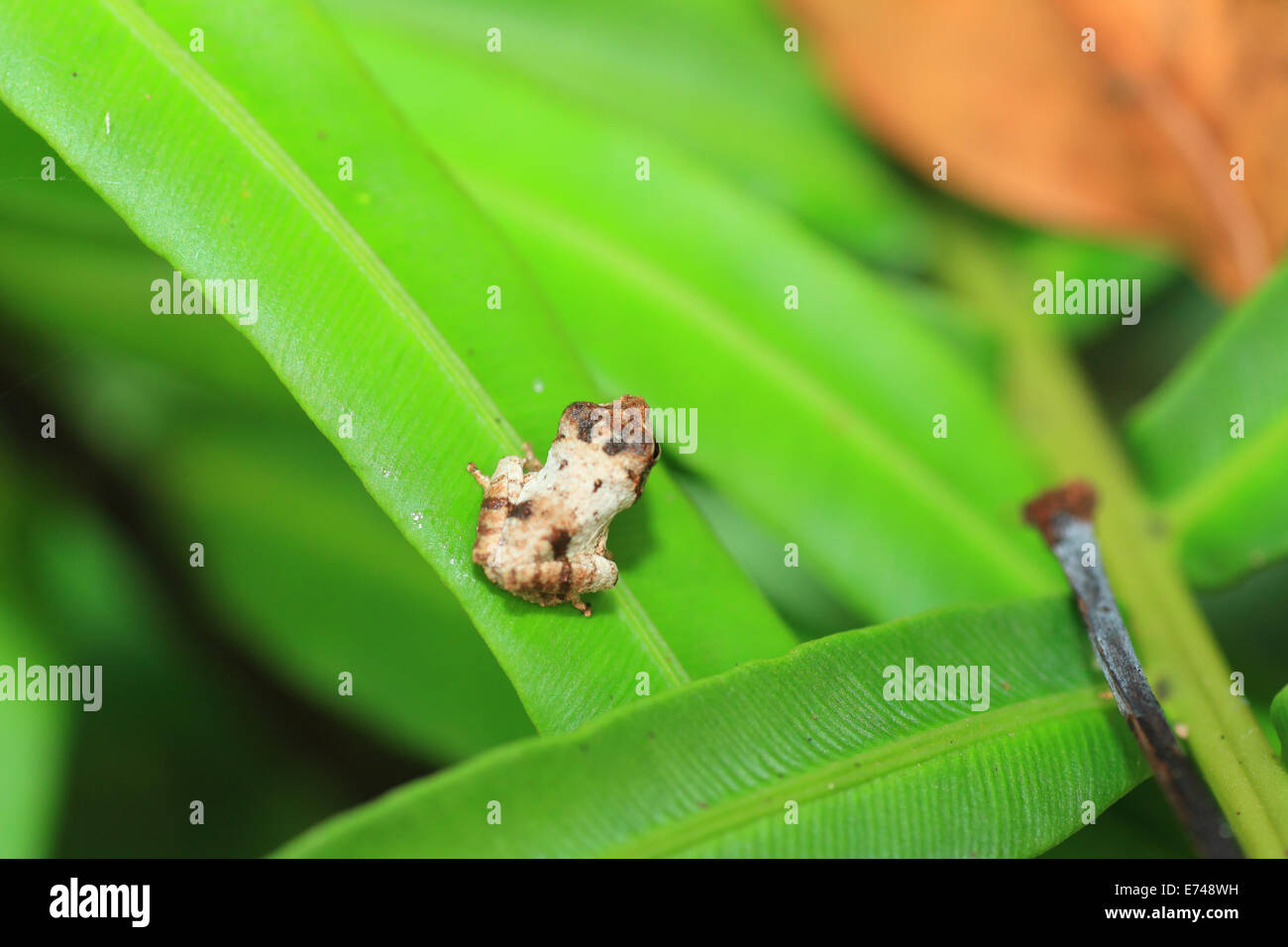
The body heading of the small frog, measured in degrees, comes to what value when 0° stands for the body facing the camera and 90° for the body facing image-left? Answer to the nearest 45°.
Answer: approximately 225°

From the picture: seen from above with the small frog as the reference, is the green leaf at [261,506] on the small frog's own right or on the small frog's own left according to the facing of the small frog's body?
on the small frog's own left

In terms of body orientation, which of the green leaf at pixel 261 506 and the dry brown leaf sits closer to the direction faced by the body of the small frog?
the dry brown leaf

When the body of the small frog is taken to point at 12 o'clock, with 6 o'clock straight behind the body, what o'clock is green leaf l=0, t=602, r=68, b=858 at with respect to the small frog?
The green leaf is roughly at 8 o'clock from the small frog.
